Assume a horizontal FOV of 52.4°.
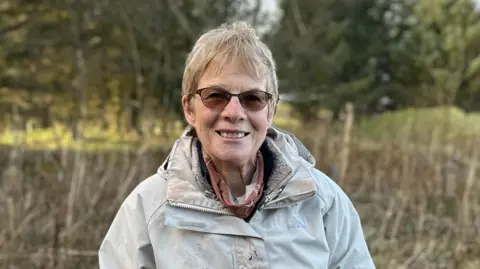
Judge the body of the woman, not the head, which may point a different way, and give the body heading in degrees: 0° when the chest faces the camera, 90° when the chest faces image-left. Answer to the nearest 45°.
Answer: approximately 0°
